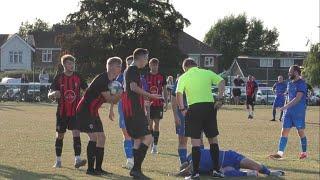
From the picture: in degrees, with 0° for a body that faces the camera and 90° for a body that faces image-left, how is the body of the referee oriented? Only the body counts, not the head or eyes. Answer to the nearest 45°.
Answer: approximately 135°
